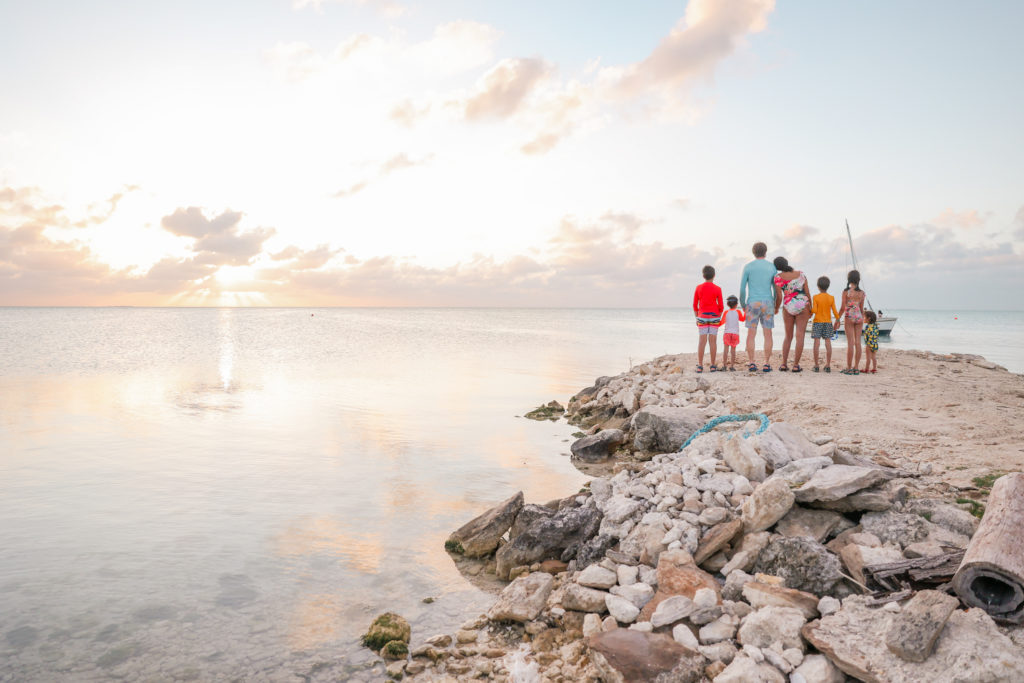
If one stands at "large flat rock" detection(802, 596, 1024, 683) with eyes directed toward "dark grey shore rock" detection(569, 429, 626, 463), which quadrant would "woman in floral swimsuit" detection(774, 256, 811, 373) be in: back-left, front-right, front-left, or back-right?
front-right

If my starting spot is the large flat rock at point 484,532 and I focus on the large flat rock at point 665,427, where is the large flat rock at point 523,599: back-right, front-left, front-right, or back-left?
back-right

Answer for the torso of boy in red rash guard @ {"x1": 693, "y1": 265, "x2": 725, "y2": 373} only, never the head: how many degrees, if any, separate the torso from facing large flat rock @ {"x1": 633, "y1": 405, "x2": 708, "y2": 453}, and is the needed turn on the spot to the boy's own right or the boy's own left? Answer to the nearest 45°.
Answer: approximately 180°

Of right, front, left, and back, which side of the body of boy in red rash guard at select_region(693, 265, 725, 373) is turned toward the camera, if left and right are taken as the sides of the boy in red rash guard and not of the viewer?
back

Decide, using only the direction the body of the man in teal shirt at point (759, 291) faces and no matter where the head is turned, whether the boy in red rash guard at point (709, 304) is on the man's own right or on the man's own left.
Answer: on the man's own left

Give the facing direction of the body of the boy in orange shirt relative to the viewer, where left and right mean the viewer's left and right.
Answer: facing away from the viewer

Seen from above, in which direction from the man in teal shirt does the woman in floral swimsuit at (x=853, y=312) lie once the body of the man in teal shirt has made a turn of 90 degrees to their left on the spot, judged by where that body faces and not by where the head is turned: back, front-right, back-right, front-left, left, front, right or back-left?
back-right

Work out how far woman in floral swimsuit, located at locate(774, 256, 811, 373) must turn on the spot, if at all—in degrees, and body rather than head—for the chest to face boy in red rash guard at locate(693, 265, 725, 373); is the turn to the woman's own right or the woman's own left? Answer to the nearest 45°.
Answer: approximately 90° to the woman's own left

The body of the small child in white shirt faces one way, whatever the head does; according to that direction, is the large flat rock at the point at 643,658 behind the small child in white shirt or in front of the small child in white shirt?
behind

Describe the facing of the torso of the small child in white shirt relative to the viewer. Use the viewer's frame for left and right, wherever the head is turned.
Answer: facing away from the viewer

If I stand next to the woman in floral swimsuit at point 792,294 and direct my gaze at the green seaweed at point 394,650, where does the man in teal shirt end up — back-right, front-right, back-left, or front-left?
front-right

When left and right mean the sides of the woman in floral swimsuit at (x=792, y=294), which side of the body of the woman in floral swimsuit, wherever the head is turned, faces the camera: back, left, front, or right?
back

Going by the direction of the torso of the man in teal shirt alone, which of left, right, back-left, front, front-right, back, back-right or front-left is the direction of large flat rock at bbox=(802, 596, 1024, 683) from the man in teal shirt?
back

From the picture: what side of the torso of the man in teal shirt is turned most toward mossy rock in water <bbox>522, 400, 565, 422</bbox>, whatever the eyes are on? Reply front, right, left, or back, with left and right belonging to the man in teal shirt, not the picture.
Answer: left

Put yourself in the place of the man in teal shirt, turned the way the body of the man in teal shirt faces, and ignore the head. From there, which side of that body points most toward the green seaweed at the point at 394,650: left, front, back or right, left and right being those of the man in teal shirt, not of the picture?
back

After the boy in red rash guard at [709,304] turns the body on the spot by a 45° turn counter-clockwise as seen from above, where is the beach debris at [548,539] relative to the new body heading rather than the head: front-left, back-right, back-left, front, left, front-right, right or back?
back-left

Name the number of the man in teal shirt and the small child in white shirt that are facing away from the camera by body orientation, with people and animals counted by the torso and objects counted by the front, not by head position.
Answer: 2

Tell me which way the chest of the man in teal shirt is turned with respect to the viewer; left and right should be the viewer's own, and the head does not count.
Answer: facing away from the viewer

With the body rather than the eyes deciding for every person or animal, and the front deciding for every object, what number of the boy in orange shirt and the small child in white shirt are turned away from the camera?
2

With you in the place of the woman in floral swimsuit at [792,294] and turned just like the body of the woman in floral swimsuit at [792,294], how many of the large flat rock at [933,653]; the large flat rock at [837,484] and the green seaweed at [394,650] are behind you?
3
